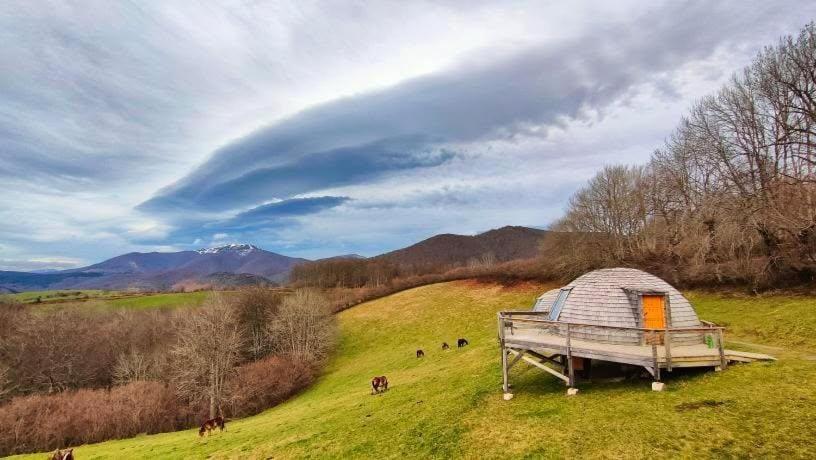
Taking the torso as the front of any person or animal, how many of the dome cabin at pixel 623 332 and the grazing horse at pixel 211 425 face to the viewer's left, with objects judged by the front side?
1

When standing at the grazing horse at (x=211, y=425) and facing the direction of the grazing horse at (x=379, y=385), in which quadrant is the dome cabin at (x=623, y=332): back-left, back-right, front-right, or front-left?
front-right

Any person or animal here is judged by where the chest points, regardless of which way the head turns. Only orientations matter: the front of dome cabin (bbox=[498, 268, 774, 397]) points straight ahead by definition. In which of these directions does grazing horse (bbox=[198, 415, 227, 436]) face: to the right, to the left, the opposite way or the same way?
to the right

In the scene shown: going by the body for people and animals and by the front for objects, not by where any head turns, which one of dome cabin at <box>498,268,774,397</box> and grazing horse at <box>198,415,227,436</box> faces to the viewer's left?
the grazing horse

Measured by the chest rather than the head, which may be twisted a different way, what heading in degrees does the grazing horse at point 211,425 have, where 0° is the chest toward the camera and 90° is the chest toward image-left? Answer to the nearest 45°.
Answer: approximately 90°

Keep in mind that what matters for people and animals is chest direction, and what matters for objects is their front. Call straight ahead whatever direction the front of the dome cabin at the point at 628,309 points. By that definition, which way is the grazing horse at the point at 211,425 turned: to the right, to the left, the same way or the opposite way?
to the right

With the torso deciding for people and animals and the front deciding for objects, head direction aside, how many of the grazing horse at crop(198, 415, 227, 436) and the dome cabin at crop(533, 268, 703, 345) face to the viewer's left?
1

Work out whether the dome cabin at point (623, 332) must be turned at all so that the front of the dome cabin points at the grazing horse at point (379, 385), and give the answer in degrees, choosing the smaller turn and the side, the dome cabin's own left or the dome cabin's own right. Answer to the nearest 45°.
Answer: approximately 135° to the dome cabin's own right

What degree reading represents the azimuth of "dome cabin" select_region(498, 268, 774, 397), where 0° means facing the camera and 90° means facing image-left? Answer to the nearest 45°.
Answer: approximately 315°
